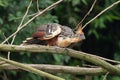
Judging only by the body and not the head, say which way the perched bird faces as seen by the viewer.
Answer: to the viewer's right
